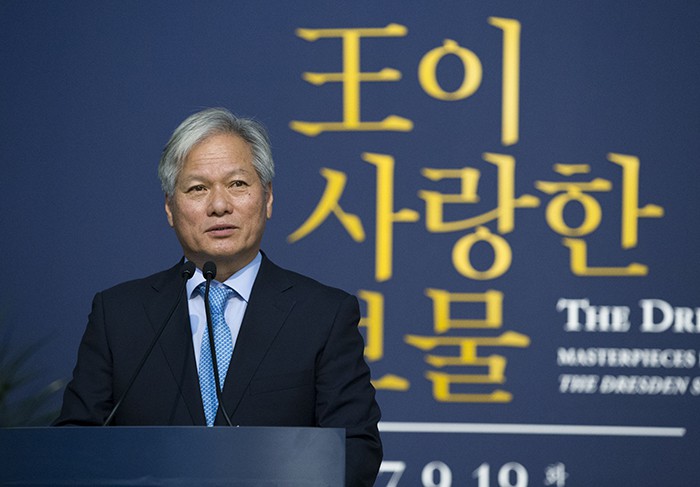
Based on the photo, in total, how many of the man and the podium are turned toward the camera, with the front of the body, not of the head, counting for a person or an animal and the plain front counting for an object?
2

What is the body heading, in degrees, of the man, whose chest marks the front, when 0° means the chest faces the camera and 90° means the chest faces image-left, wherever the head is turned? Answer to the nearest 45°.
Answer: approximately 0°

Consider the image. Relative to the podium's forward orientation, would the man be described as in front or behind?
behind

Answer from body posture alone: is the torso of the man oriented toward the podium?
yes

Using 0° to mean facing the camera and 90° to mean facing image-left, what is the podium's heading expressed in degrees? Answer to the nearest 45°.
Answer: approximately 0°
